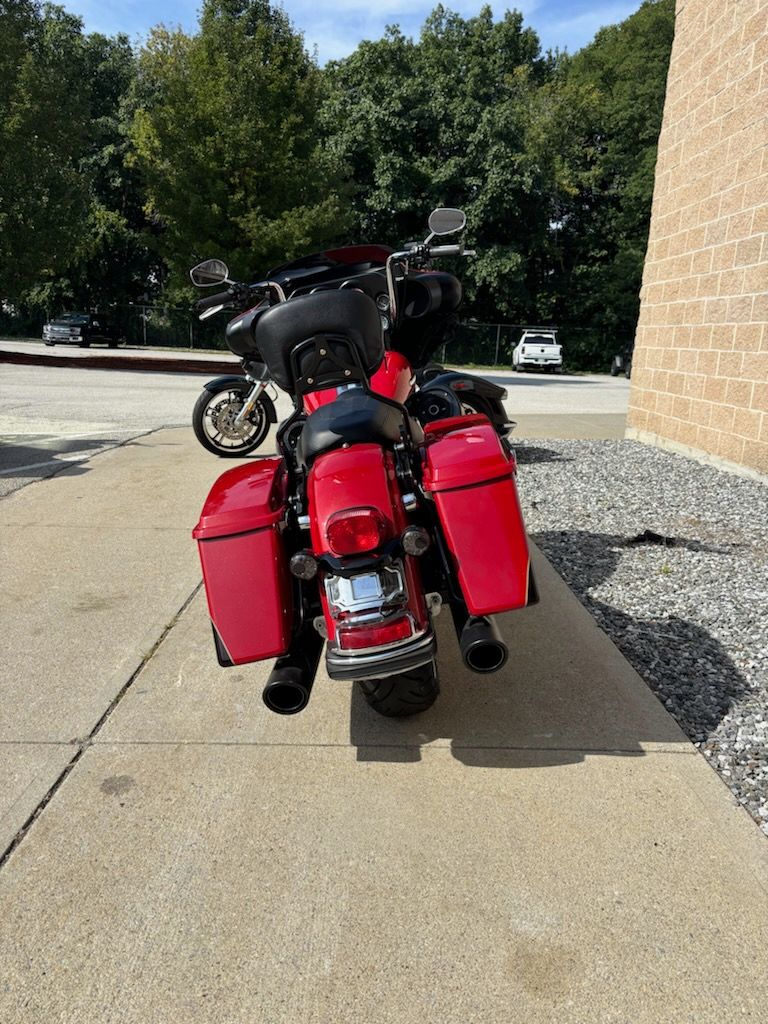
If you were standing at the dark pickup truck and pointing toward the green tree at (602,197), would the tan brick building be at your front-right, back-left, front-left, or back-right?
front-right

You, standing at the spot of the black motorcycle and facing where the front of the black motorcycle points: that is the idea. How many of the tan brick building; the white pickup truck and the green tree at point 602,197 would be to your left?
0

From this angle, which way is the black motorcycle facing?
to the viewer's left

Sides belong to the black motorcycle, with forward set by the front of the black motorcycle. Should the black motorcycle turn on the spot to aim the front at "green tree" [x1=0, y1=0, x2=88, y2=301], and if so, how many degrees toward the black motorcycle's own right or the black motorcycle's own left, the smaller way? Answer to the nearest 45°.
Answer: approximately 45° to the black motorcycle's own right

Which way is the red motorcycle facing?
away from the camera

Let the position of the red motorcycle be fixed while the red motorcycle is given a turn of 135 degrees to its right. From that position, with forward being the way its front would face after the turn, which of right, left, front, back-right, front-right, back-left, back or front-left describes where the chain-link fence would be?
back-left

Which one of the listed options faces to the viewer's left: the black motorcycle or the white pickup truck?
the black motorcycle

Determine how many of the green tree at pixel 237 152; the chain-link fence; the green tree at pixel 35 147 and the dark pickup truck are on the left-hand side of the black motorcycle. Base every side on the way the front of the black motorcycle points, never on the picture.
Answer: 0

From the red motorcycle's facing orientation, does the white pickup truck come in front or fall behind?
in front

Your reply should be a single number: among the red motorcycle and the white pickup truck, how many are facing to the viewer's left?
0

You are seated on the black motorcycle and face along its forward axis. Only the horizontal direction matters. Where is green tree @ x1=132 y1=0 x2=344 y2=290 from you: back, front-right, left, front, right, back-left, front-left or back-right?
right
